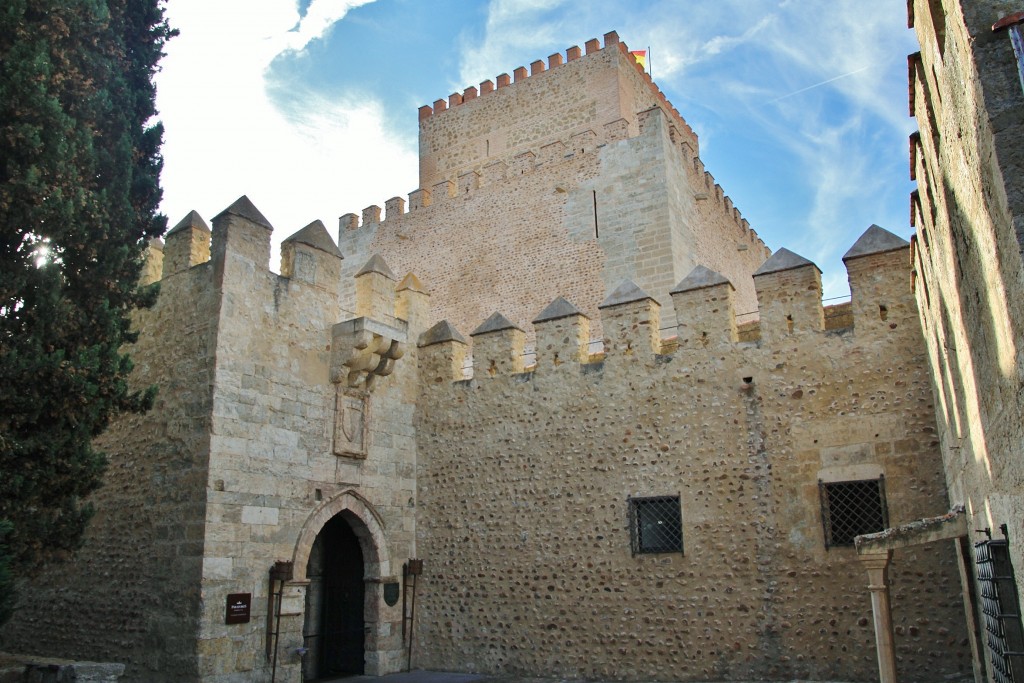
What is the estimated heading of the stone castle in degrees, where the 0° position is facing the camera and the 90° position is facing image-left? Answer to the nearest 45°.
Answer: approximately 315°

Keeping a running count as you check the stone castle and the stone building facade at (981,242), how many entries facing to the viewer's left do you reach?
1

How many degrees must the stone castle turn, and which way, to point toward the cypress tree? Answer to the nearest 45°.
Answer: approximately 90° to its right

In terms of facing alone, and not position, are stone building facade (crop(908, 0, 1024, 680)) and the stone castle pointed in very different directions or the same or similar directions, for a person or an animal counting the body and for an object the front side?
very different directions

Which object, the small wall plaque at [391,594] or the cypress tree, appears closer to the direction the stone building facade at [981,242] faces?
the cypress tree

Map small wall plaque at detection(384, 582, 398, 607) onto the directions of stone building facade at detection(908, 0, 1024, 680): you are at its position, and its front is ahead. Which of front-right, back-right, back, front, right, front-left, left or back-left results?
front-right

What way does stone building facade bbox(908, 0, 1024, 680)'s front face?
to the viewer's left

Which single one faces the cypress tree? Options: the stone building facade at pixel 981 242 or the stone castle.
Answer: the stone building facade

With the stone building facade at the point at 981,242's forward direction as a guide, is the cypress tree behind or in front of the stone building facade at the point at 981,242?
in front

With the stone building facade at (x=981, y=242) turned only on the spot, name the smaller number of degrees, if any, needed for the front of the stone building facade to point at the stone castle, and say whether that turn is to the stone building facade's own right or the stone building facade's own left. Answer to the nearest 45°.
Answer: approximately 45° to the stone building facade's own right
